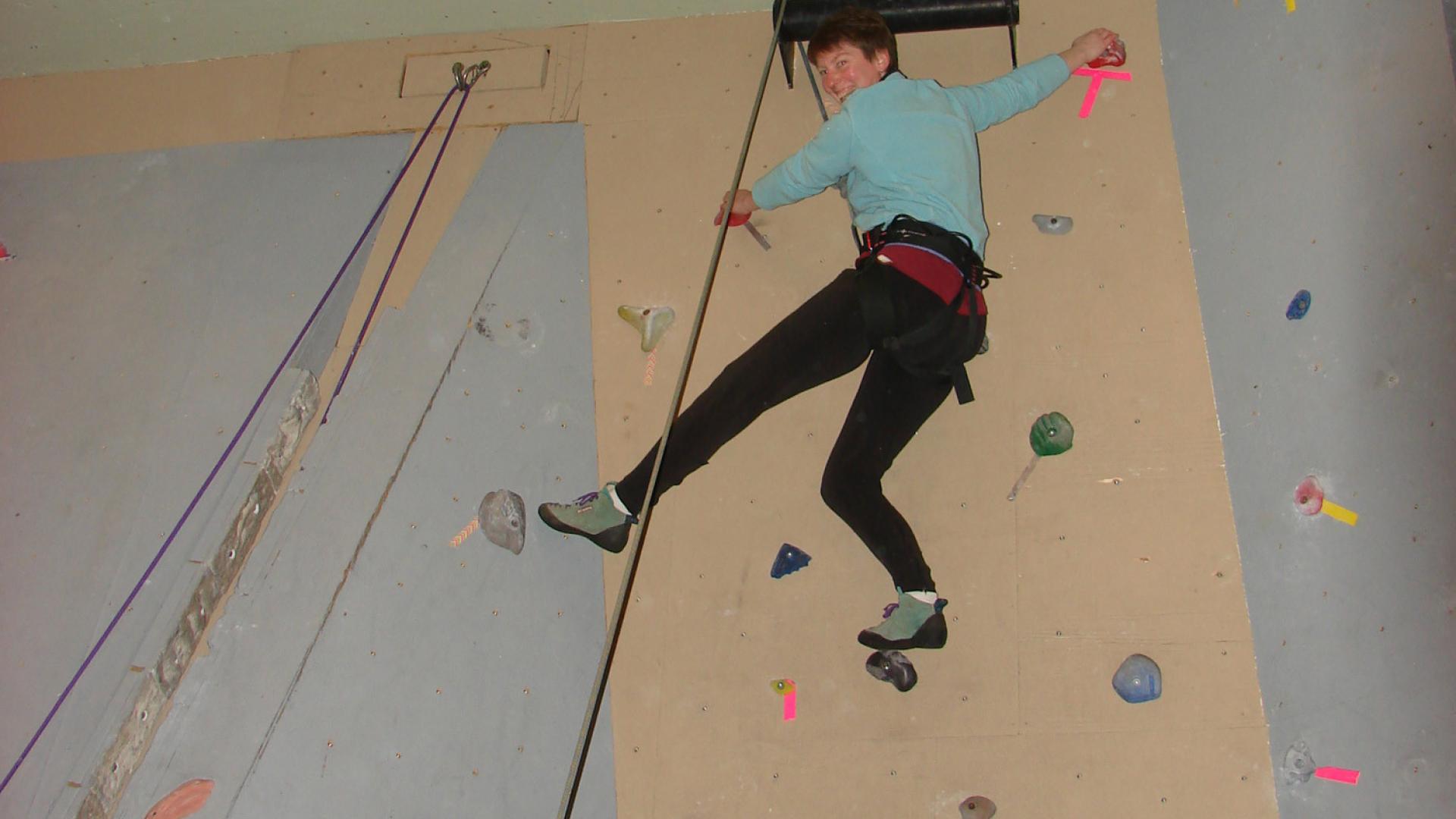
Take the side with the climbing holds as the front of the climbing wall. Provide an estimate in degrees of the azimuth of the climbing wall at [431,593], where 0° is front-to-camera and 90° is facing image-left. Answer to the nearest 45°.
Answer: approximately 0°

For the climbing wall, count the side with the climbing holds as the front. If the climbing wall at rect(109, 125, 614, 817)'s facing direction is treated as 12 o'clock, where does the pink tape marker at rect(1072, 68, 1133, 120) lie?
The pink tape marker is roughly at 10 o'clock from the climbing wall.

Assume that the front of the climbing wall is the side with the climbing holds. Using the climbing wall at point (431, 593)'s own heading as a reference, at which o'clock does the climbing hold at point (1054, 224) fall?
The climbing hold is roughly at 10 o'clock from the climbing wall.

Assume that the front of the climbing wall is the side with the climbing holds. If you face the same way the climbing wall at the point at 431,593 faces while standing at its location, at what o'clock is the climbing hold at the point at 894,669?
The climbing hold is roughly at 10 o'clock from the climbing wall.

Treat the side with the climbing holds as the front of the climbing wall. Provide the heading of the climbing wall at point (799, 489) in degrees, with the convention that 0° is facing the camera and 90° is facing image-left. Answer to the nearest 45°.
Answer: approximately 0°
